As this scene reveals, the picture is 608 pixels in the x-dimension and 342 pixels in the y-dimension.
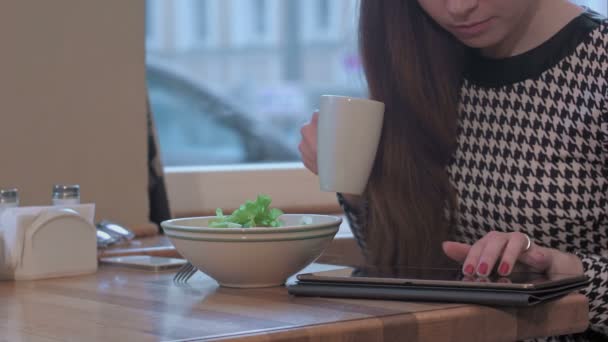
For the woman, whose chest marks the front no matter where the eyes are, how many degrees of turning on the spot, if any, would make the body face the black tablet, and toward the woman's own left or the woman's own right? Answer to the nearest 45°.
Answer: approximately 45° to the woman's own left

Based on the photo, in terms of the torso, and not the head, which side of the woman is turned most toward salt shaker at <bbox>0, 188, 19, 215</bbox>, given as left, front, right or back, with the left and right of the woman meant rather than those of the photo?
right

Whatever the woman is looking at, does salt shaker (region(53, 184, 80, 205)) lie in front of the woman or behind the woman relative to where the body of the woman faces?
in front

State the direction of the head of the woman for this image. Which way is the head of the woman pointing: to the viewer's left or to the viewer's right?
to the viewer's left

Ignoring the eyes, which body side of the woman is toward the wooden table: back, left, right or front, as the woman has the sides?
front

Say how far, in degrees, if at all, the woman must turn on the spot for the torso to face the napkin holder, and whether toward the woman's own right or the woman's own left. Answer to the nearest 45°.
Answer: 0° — they already face it

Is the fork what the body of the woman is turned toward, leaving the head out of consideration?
yes

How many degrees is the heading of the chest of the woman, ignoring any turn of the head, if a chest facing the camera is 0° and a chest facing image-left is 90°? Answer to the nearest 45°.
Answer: approximately 45°
